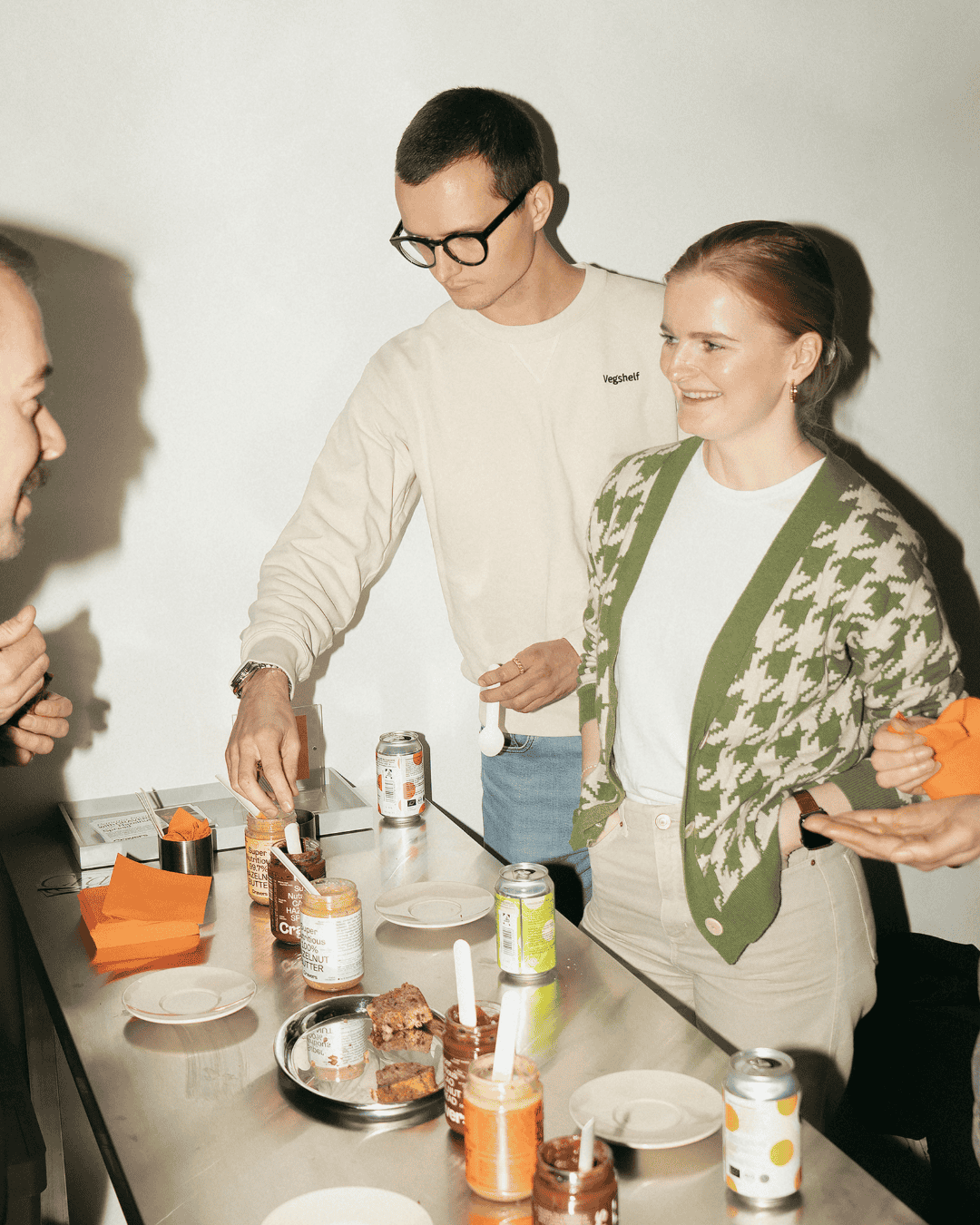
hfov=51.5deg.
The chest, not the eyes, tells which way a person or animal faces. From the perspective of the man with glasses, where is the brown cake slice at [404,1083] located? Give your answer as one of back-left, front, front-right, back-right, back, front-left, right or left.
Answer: front

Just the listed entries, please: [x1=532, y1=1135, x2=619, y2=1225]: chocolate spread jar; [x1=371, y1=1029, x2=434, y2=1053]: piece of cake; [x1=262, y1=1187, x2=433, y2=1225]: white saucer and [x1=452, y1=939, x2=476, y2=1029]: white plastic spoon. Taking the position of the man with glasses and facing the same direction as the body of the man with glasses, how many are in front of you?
4

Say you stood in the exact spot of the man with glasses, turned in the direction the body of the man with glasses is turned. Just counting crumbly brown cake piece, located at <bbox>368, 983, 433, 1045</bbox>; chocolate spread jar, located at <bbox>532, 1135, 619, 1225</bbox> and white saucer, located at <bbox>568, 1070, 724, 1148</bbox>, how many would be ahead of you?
3

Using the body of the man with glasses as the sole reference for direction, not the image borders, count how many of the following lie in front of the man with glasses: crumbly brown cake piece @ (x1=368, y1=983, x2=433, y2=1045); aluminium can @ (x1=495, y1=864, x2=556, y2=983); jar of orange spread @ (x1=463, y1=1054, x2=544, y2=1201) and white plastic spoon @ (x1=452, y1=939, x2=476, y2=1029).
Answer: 4

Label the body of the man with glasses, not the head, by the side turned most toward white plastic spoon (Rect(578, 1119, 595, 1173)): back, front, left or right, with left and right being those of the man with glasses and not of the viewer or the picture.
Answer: front

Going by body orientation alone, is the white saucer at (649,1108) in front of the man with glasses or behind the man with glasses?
in front

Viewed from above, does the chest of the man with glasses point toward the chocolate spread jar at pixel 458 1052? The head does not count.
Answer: yes

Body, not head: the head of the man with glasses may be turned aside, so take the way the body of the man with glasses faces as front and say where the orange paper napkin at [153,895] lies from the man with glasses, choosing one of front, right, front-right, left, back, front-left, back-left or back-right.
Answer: front-right

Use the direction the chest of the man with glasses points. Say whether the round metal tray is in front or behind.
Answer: in front

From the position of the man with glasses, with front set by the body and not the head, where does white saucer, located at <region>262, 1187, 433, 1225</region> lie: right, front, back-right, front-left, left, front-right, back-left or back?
front

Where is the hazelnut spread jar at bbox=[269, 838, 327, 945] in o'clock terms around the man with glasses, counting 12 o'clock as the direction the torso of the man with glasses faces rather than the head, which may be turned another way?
The hazelnut spread jar is roughly at 1 o'clock from the man with glasses.

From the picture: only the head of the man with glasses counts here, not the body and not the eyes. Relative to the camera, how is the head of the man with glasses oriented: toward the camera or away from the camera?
toward the camera

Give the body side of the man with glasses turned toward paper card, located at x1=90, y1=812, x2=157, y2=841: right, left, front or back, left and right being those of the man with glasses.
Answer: right

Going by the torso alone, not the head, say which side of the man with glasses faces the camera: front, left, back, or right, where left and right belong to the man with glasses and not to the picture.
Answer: front

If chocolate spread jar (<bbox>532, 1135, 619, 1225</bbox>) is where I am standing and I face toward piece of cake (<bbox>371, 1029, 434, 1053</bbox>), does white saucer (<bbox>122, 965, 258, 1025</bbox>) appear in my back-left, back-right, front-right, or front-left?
front-left
